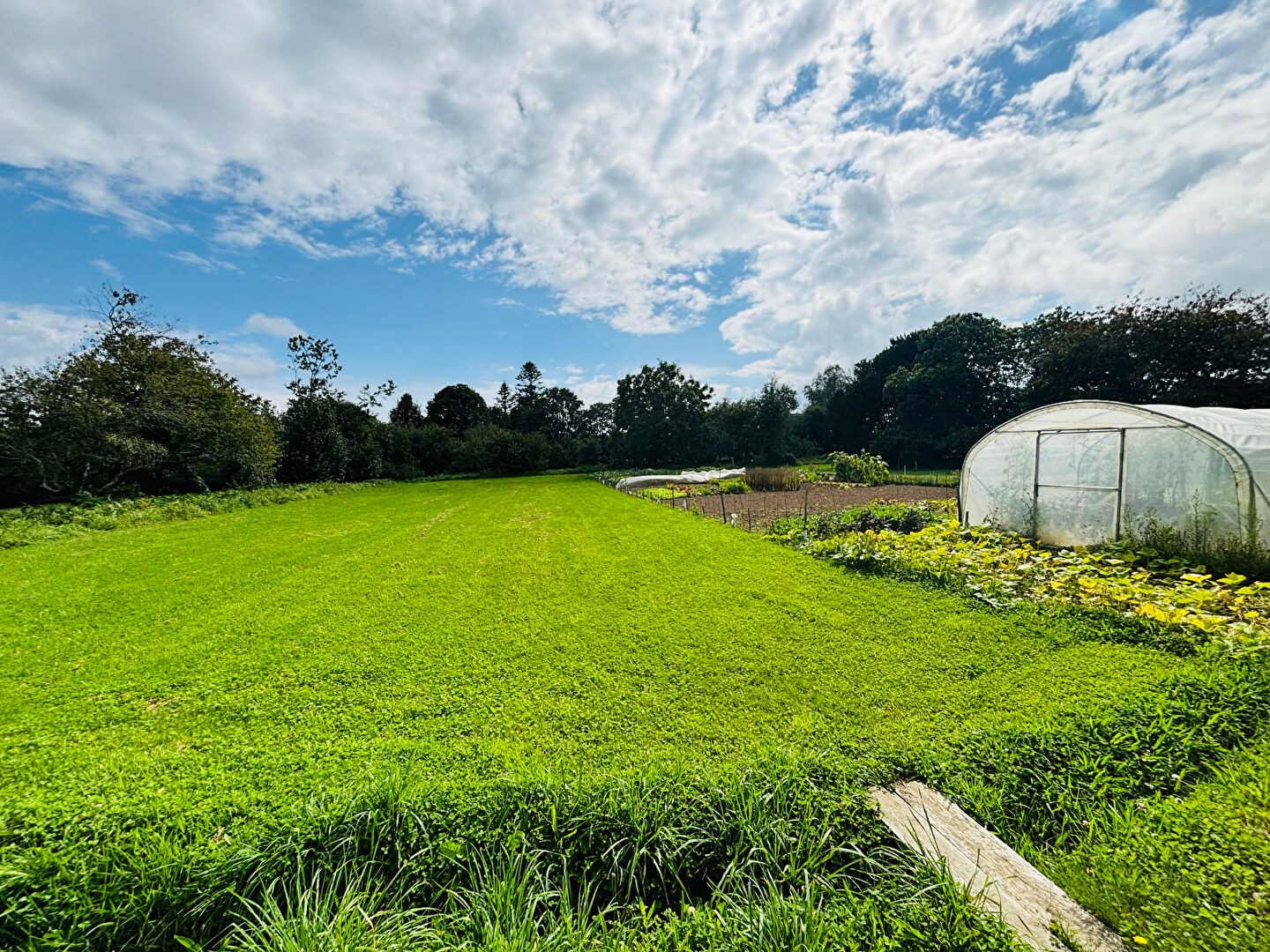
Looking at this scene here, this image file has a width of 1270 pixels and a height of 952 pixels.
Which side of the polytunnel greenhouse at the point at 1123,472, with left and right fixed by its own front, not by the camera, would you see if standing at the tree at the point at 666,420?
right

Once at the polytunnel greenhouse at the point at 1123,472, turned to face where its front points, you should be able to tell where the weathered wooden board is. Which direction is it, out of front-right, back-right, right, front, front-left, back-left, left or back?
front-left

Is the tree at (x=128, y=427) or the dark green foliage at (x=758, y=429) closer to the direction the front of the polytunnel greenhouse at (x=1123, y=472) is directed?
the tree

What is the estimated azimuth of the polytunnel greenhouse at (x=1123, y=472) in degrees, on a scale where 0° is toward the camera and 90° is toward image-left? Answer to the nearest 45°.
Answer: approximately 45°

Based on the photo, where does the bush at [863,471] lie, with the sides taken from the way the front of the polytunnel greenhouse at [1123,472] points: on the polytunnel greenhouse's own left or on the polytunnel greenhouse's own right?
on the polytunnel greenhouse's own right

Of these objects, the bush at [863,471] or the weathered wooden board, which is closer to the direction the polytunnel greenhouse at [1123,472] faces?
the weathered wooden board

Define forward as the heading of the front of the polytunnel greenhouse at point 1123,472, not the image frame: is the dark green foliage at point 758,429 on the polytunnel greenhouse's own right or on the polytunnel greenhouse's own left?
on the polytunnel greenhouse's own right

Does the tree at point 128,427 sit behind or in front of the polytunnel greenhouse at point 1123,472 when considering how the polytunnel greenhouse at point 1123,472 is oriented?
in front

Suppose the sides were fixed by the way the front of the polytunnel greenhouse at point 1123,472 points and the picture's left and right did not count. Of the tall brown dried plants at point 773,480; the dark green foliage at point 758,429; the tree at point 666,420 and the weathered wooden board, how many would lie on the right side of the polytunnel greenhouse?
3

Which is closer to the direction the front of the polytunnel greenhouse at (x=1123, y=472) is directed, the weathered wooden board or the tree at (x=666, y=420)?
the weathered wooden board
